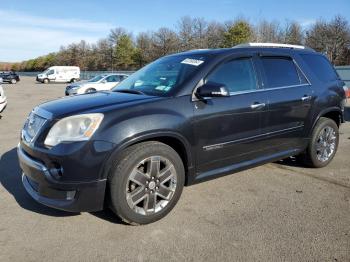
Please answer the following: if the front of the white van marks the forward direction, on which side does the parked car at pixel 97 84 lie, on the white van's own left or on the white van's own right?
on the white van's own left

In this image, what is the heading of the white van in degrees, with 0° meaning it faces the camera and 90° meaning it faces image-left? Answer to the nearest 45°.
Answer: approximately 90°

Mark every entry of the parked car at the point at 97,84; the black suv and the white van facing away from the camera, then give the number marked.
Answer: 0

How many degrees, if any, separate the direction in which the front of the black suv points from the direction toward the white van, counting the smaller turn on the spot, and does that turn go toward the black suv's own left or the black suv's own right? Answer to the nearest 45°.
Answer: approximately 135° to the black suv's own right

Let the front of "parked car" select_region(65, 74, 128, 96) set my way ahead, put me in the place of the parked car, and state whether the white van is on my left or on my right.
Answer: on my right

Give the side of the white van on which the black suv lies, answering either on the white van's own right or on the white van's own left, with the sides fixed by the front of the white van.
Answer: on the white van's own left

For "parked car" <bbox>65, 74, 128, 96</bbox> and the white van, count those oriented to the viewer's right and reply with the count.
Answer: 0

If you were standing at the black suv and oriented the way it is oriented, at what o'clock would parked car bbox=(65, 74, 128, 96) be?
The parked car is roughly at 4 o'clock from the black suv.

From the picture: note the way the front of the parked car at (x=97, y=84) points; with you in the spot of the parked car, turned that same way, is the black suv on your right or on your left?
on your left

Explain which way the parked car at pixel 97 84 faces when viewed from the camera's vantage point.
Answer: facing the viewer and to the left of the viewer
